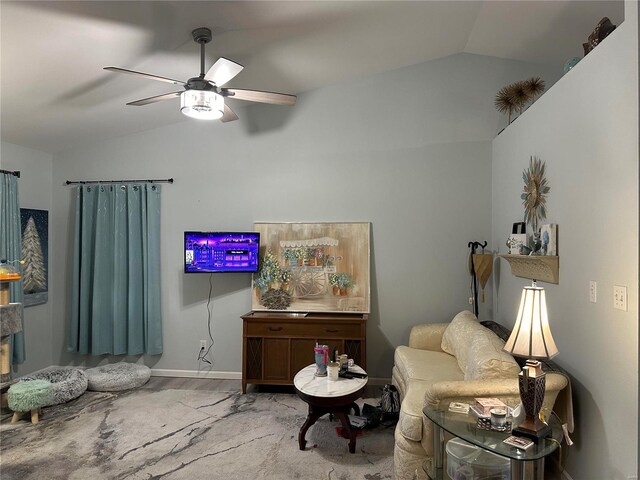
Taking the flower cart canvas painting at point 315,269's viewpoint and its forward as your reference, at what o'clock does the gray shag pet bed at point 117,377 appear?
The gray shag pet bed is roughly at 3 o'clock from the flower cart canvas painting.

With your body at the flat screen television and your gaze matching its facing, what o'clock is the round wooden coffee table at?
The round wooden coffee table is roughly at 11 o'clock from the flat screen television.

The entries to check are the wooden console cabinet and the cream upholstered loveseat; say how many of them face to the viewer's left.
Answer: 1

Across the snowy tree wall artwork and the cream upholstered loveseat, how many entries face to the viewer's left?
1

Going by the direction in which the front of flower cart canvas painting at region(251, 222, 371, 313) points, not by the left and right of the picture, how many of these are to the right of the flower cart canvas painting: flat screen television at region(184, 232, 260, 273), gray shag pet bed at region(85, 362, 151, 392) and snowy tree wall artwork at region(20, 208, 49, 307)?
3

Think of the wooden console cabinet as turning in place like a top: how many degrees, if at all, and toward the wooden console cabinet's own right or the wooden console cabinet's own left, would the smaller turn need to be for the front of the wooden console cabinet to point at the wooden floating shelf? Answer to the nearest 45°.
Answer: approximately 45° to the wooden console cabinet's own left

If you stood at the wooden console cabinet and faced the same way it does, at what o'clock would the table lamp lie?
The table lamp is roughly at 11 o'clock from the wooden console cabinet.

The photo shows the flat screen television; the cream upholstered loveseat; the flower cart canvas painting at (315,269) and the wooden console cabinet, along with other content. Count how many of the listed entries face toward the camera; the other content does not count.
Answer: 3

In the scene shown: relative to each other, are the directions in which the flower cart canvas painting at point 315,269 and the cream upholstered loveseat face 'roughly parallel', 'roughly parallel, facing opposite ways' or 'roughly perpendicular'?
roughly perpendicular

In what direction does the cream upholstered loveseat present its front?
to the viewer's left
